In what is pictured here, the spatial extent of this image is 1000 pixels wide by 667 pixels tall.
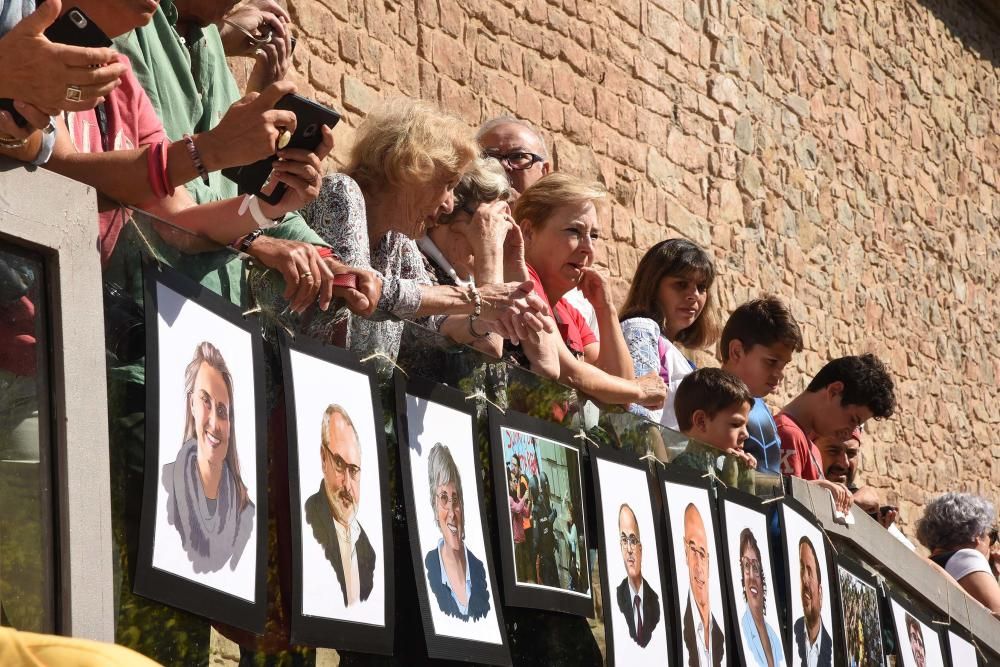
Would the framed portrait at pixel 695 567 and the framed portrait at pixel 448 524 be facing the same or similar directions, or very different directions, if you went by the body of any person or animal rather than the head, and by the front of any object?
same or similar directions

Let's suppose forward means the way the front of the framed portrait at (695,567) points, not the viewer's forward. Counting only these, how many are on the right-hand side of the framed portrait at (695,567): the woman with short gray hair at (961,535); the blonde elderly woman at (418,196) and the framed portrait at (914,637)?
1

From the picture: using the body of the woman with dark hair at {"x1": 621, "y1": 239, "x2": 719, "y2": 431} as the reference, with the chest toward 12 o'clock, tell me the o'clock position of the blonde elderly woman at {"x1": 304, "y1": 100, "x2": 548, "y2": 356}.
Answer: The blonde elderly woman is roughly at 2 o'clock from the woman with dark hair.

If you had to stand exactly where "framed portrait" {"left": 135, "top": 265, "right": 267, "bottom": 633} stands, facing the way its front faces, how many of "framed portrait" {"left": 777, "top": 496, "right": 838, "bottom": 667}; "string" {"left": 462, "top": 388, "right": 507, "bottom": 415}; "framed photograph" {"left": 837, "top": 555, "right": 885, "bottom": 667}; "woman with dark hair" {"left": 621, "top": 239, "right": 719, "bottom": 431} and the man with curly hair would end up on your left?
5

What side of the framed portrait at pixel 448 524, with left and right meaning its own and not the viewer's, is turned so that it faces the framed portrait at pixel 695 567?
left

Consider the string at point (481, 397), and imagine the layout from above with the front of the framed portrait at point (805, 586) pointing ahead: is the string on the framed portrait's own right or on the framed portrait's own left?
on the framed portrait's own right

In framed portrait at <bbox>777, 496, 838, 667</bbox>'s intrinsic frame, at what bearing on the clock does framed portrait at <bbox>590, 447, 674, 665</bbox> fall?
framed portrait at <bbox>590, 447, 674, 665</bbox> is roughly at 2 o'clock from framed portrait at <bbox>777, 496, 838, 667</bbox>.

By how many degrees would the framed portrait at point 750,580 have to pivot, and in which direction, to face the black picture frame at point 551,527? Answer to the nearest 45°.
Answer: approximately 45° to its right

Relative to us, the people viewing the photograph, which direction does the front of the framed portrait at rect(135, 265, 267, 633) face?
facing the viewer and to the right of the viewer

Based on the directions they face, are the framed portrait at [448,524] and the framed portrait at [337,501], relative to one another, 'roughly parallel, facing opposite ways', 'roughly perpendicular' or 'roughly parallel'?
roughly parallel

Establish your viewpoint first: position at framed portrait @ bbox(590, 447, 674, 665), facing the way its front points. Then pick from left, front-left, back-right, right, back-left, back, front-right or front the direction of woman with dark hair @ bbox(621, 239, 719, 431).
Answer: back-left
